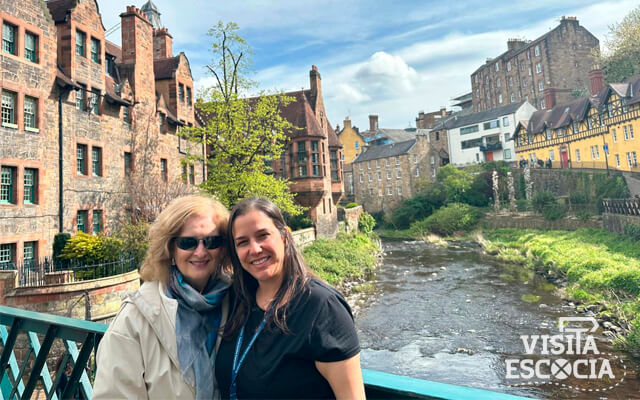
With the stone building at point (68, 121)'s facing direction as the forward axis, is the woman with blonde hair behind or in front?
in front

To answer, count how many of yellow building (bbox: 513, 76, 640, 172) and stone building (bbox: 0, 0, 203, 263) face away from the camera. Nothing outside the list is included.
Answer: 0

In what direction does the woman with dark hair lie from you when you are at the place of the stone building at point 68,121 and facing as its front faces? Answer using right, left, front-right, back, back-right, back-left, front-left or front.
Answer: front-right

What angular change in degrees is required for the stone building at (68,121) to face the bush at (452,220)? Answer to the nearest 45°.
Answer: approximately 45° to its left

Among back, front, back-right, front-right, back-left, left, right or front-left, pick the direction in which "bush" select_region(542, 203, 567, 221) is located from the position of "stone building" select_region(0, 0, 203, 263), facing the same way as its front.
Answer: front-left

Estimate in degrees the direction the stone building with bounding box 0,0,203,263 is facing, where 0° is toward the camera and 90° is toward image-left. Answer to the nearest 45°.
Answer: approximately 315°

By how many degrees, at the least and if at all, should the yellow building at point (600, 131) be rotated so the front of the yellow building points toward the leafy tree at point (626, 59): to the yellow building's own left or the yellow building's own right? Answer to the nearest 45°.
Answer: approximately 135° to the yellow building's own right

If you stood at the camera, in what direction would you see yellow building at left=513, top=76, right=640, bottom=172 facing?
facing the viewer and to the left of the viewer

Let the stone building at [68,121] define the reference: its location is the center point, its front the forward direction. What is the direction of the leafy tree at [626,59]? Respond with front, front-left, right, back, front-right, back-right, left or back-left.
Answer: front-left

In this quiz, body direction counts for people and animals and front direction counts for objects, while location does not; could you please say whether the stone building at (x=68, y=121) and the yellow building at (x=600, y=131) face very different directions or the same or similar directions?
very different directions
